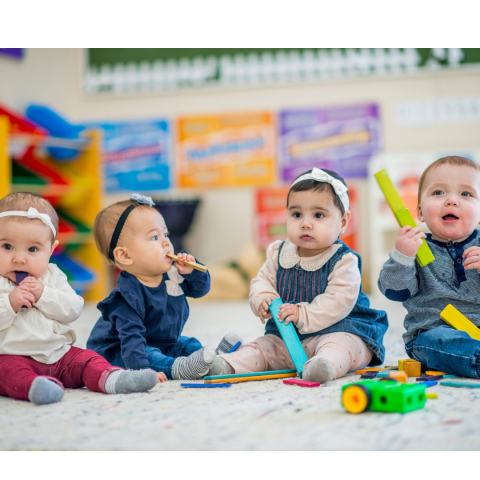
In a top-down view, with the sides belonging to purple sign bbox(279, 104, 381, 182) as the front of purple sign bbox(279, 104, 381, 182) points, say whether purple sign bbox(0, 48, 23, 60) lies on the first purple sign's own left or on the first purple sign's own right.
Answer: on the first purple sign's own right

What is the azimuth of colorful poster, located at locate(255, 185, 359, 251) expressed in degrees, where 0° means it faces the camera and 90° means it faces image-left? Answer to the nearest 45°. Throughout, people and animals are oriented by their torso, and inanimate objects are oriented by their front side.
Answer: approximately 0°

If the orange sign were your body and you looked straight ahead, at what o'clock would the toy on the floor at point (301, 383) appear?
The toy on the floor is roughly at 12 o'clock from the orange sign.

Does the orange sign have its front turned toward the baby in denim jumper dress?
yes

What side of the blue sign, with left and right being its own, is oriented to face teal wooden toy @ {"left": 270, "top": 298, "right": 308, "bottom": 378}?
front
